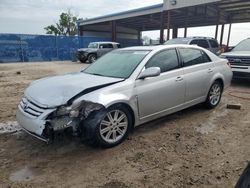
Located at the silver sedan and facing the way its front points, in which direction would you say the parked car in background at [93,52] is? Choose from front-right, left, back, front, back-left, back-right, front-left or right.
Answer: back-right

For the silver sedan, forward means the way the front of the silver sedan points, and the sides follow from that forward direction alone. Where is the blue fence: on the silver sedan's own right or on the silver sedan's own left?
on the silver sedan's own right

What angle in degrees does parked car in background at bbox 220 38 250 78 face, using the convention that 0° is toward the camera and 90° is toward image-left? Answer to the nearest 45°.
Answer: approximately 0°

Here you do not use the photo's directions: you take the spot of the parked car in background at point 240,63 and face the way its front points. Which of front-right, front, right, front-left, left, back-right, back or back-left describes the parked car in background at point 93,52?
back-right

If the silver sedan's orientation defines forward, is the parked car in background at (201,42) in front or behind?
behind

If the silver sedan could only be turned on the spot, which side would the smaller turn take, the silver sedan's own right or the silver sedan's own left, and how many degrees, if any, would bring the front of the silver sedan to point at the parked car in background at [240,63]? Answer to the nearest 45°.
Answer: approximately 180°
